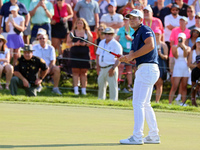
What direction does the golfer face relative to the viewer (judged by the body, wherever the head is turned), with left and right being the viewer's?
facing to the left of the viewer

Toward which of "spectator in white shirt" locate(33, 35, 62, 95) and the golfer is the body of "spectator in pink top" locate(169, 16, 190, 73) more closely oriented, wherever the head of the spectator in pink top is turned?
the golfer

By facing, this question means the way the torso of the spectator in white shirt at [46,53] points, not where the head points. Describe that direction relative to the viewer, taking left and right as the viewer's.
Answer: facing the viewer

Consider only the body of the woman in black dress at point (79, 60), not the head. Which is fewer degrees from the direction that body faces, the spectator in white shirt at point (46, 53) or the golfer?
the golfer

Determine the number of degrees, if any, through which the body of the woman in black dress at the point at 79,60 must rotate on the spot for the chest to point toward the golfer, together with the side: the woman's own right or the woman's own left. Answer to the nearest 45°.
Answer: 0° — they already face them

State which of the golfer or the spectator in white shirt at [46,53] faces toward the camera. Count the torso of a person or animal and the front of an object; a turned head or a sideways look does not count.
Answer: the spectator in white shirt

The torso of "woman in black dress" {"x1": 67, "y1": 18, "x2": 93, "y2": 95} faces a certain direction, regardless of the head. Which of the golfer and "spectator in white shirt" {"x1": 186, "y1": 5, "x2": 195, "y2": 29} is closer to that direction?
the golfer

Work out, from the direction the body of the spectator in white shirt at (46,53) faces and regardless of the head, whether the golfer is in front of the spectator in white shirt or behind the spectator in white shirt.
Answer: in front

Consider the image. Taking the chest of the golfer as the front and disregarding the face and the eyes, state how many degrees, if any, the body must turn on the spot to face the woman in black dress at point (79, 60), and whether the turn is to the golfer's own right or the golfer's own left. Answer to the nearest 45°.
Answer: approximately 90° to the golfer's own right

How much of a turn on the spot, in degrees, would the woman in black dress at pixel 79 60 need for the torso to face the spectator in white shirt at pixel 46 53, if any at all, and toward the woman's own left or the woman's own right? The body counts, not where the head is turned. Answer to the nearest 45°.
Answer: approximately 90° to the woman's own right

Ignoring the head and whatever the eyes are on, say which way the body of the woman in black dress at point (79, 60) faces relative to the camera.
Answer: toward the camera
